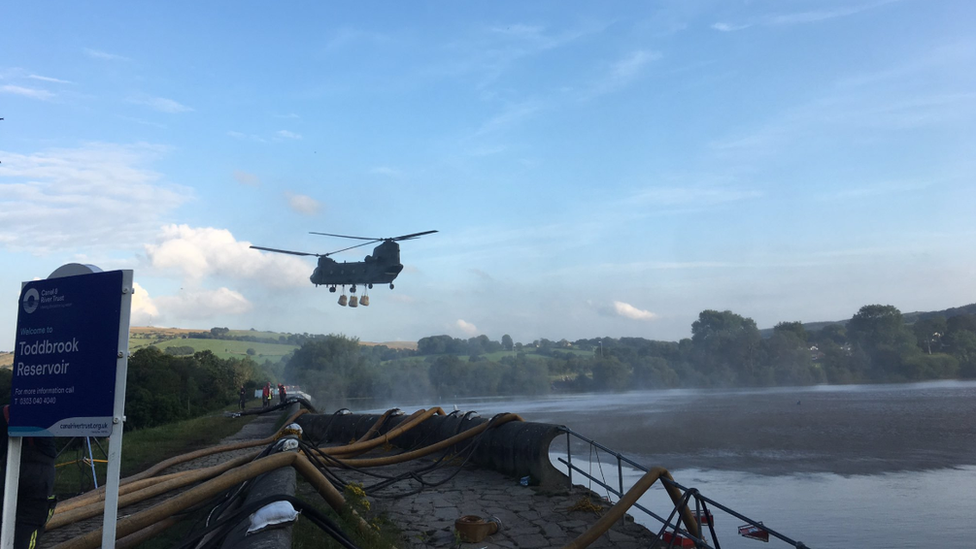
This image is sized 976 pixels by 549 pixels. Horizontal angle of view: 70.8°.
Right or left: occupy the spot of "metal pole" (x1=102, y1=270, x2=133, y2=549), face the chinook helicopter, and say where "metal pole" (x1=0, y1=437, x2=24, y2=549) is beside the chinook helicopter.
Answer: left

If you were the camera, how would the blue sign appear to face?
facing the viewer and to the left of the viewer

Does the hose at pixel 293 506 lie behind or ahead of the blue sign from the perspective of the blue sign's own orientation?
behind

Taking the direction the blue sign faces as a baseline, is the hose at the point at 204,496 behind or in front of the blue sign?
behind

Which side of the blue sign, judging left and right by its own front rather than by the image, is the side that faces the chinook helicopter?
back

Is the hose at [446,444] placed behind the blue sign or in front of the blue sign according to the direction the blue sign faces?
behind

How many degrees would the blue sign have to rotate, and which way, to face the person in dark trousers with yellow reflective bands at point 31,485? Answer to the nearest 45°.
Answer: approximately 135° to its right

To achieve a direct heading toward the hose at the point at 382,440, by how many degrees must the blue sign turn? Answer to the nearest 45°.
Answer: approximately 180°
